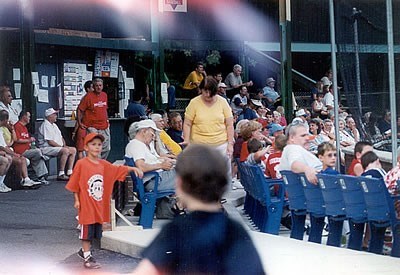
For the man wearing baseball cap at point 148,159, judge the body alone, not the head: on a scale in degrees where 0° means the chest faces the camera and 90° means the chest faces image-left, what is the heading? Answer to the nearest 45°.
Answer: approximately 270°

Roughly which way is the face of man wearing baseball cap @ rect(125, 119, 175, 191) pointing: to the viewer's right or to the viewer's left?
to the viewer's right

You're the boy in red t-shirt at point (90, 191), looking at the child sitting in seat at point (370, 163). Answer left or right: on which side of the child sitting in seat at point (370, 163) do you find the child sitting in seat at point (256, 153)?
left

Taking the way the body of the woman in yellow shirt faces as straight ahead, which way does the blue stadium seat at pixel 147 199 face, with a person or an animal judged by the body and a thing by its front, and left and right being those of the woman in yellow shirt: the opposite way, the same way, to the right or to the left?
to the left

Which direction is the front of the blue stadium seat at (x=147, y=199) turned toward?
to the viewer's right

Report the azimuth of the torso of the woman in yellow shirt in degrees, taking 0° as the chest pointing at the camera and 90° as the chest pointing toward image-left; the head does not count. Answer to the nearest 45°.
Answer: approximately 0°
